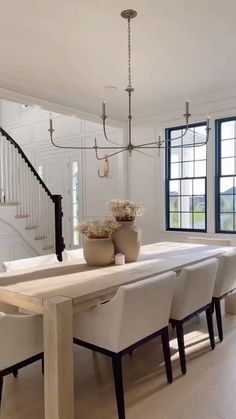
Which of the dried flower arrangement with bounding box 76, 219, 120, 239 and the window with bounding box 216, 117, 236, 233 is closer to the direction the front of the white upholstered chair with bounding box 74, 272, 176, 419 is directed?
the dried flower arrangement

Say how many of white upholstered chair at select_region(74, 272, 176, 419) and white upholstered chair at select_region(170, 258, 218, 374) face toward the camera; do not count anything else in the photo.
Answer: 0

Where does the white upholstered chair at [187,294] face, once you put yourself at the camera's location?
facing away from the viewer and to the left of the viewer

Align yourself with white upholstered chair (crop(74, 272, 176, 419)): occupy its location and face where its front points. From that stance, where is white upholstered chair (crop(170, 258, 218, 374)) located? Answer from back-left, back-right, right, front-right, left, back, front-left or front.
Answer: right

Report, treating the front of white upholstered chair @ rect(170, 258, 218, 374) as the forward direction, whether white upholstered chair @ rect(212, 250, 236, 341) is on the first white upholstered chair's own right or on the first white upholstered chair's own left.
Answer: on the first white upholstered chair's own right

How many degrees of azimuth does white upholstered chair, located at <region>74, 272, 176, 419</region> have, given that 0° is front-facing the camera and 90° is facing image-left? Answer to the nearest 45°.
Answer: approximately 135°

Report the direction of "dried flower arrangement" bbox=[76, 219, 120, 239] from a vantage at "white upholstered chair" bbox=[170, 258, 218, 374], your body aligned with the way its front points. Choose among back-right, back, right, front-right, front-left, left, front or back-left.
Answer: front-left

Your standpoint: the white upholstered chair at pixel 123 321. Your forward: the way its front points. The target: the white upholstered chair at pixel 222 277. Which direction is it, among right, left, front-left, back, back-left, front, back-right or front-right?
right
